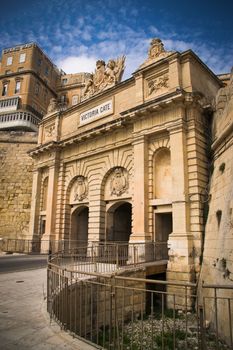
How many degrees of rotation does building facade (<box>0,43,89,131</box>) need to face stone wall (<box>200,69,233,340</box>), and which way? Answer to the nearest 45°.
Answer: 0° — it already faces it

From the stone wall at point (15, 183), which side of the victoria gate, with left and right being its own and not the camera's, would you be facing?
right

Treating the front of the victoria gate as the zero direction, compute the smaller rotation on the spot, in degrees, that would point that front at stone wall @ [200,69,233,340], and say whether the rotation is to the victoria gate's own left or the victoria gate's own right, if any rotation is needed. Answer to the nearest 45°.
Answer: approximately 90° to the victoria gate's own left

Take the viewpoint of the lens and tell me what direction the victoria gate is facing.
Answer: facing the viewer and to the left of the viewer

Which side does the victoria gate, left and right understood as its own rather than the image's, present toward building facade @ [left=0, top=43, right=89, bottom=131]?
right

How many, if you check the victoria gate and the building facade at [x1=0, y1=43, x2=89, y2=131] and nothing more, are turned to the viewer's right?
0

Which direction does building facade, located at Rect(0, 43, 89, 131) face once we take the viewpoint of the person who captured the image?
facing the viewer

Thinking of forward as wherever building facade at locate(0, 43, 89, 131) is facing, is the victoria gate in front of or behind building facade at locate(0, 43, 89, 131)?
in front

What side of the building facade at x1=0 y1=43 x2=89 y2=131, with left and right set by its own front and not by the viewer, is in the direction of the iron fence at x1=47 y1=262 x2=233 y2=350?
front
